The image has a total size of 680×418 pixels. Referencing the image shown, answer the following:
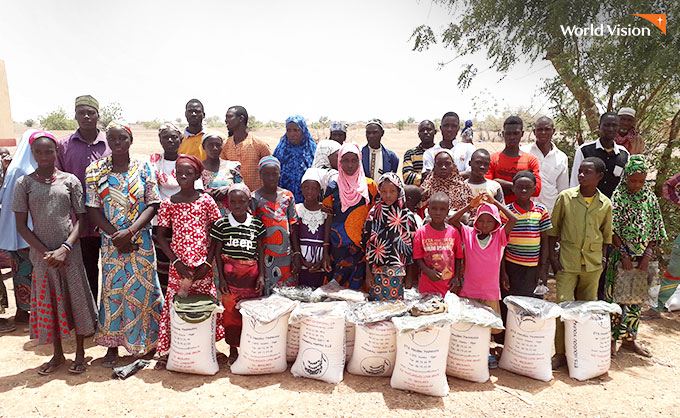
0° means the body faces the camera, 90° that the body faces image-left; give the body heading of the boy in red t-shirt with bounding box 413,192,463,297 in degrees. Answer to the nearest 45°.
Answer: approximately 0°

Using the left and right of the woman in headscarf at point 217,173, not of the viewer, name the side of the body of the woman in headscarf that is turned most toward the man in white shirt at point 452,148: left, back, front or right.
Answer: left

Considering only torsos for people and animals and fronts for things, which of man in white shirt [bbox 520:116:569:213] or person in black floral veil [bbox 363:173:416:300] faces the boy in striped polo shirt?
the man in white shirt

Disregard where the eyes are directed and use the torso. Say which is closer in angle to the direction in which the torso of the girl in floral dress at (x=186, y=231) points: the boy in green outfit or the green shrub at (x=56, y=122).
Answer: the boy in green outfit

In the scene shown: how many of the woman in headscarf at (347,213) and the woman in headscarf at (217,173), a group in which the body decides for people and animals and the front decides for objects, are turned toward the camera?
2

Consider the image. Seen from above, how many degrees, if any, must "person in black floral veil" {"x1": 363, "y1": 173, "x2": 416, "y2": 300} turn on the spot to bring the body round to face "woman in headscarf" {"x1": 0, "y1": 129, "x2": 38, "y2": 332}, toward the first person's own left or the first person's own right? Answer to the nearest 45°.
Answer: approximately 90° to the first person's own right

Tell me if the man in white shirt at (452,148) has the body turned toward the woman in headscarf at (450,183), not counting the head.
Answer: yes
